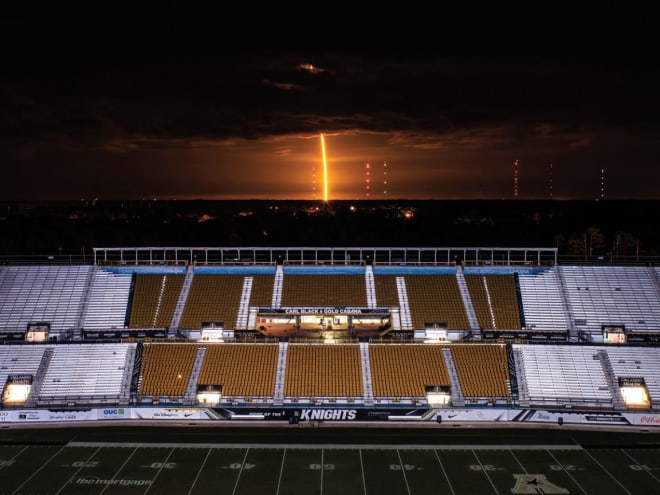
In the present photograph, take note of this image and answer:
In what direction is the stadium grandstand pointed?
toward the camera
